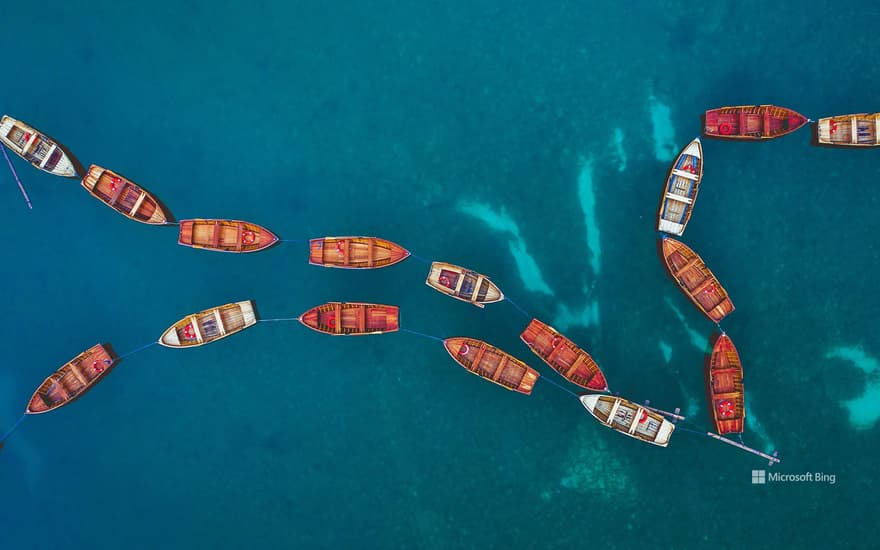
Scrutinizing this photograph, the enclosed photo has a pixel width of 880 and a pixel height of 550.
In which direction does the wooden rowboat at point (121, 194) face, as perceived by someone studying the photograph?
facing the viewer and to the right of the viewer

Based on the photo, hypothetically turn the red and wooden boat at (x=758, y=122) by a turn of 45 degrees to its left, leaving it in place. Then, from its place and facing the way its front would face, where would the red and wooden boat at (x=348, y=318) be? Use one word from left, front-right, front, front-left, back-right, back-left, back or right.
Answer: back-left

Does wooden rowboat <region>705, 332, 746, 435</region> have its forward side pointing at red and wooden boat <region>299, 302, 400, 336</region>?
no

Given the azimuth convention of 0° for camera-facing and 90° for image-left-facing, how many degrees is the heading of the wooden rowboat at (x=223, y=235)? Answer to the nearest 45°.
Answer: approximately 270°

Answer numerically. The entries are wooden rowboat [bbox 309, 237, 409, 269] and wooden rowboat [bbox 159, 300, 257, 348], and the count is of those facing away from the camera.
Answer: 0

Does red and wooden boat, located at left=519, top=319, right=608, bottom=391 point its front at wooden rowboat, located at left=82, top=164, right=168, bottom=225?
no

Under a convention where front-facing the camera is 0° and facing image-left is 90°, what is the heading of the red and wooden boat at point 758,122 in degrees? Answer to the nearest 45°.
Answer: approximately 270°
